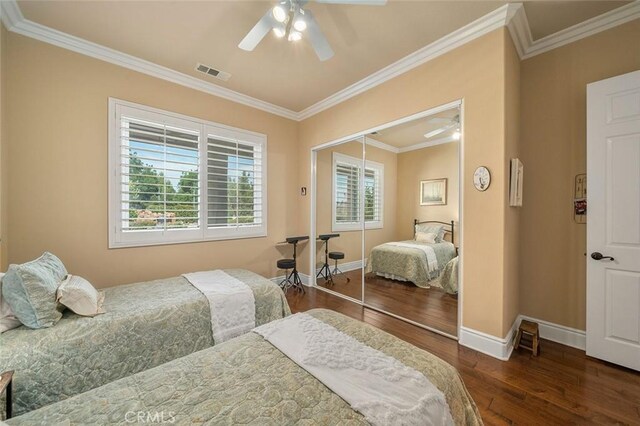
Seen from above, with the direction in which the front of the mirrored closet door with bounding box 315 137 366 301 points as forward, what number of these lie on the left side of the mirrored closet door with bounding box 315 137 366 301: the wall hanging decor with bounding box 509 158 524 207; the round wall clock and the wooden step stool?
3

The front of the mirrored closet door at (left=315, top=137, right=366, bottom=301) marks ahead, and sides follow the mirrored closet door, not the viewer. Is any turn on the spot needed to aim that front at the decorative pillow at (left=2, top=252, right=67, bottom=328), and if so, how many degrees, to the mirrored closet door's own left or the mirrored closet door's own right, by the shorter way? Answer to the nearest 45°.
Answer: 0° — it already faces it

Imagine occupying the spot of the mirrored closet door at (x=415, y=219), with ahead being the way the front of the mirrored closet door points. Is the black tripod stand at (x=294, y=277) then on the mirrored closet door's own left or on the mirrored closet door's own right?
on the mirrored closet door's own right

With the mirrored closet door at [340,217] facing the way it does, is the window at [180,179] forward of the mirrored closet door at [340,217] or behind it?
forward

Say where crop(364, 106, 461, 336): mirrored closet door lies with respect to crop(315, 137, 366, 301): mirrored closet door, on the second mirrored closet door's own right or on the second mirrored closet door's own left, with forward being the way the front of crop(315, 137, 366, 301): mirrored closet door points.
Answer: on the second mirrored closet door's own left

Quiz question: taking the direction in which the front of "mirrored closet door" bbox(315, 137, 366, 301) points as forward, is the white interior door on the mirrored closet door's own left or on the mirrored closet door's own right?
on the mirrored closet door's own left

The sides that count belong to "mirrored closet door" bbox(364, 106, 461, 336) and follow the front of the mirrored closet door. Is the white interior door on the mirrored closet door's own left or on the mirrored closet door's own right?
on the mirrored closet door's own left

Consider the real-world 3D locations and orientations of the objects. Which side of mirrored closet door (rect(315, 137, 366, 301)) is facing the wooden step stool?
left

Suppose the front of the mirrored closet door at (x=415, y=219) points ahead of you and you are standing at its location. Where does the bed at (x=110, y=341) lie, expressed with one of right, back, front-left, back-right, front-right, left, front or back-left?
front

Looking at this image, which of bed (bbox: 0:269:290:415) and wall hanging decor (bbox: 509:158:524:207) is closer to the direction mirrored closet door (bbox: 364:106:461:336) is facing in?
the bed

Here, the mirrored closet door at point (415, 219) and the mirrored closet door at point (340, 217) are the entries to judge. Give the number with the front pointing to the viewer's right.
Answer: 0

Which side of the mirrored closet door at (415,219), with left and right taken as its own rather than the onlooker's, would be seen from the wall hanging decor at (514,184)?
left

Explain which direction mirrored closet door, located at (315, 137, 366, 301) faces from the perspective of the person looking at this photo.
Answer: facing the viewer and to the left of the viewer
